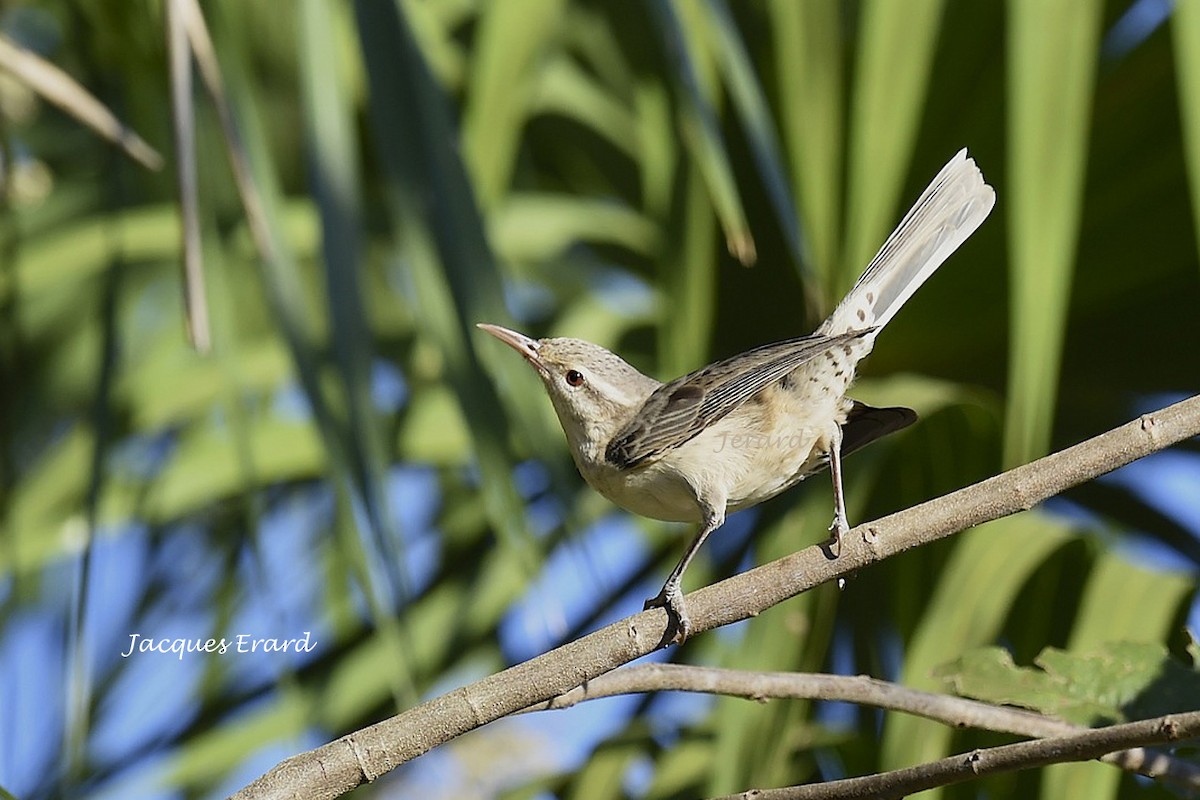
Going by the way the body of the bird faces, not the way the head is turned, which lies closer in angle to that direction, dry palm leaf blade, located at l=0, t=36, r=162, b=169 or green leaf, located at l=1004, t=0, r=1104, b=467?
the dry palm leaf blade

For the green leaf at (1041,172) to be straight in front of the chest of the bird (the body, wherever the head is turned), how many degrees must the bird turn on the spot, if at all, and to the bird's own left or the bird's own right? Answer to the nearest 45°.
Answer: approximately 135° to the bird's own right

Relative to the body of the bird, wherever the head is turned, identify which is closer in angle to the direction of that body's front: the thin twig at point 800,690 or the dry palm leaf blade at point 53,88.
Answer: the dry palm leaf blade

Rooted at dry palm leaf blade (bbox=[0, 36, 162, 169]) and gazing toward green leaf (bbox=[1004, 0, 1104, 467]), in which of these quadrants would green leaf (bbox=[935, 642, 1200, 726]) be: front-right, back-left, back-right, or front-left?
front-right

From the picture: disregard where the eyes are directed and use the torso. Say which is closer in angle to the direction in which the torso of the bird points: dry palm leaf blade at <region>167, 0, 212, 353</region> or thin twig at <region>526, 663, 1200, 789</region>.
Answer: the dry palm leaf blade

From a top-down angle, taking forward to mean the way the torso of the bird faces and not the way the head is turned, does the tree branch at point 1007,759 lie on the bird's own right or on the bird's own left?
on the bird's own left

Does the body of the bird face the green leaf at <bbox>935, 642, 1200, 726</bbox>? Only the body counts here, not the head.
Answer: no

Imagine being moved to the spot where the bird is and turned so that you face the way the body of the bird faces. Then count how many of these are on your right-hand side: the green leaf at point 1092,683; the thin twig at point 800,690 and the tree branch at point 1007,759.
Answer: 0

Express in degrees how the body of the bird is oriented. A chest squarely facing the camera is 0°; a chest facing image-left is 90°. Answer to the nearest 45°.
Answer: approximately 90°

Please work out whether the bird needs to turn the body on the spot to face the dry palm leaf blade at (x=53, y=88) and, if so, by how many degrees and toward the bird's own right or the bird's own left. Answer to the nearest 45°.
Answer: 0° — it already faces it

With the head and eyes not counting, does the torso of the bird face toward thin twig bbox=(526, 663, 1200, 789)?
no
